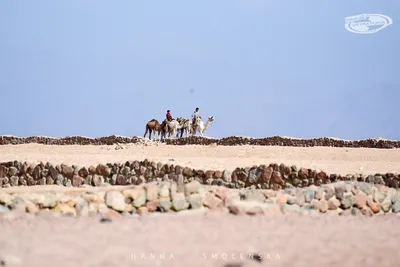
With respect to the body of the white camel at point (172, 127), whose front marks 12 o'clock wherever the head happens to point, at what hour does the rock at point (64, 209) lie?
The rock is roughly at 3 o'clock from the white camel.

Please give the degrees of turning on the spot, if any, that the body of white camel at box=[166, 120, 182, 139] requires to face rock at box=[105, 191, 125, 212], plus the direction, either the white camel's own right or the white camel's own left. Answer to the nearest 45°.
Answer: approximately 90° to the white camel's own right

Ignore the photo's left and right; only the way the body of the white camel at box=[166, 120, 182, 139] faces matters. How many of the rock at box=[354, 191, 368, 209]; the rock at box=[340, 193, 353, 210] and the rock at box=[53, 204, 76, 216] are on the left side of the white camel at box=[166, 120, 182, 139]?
0

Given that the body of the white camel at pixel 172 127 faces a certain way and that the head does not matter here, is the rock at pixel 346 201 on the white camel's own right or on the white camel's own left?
on the white camel's own right

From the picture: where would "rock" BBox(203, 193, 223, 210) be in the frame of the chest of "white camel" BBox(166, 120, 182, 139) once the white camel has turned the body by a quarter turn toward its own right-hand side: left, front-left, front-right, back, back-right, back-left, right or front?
front

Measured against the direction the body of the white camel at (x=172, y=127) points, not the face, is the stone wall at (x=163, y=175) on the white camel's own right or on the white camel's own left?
on the white camel's own right

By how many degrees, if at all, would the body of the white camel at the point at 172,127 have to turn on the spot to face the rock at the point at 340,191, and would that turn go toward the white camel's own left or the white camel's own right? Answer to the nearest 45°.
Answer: approximately 90° to the white camel's own right

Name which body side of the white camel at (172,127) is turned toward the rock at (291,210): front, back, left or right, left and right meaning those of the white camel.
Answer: right

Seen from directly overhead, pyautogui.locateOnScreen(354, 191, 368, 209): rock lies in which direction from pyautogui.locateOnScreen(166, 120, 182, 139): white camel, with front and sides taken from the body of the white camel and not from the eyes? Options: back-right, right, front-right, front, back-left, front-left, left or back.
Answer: right

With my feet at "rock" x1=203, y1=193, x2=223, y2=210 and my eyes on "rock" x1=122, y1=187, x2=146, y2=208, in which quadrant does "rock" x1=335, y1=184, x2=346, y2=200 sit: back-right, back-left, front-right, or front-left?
back-right

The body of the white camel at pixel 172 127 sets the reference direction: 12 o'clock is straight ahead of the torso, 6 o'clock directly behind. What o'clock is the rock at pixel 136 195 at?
The rock is roughly at 3 o'clock from the white camel.

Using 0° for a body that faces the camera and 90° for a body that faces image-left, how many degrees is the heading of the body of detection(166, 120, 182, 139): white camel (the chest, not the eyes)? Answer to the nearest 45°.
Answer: approximately 270°

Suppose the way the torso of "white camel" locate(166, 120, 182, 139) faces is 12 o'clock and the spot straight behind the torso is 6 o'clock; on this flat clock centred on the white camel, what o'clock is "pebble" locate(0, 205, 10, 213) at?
The pebble is roughly at 3 o'clock from the white camel.
